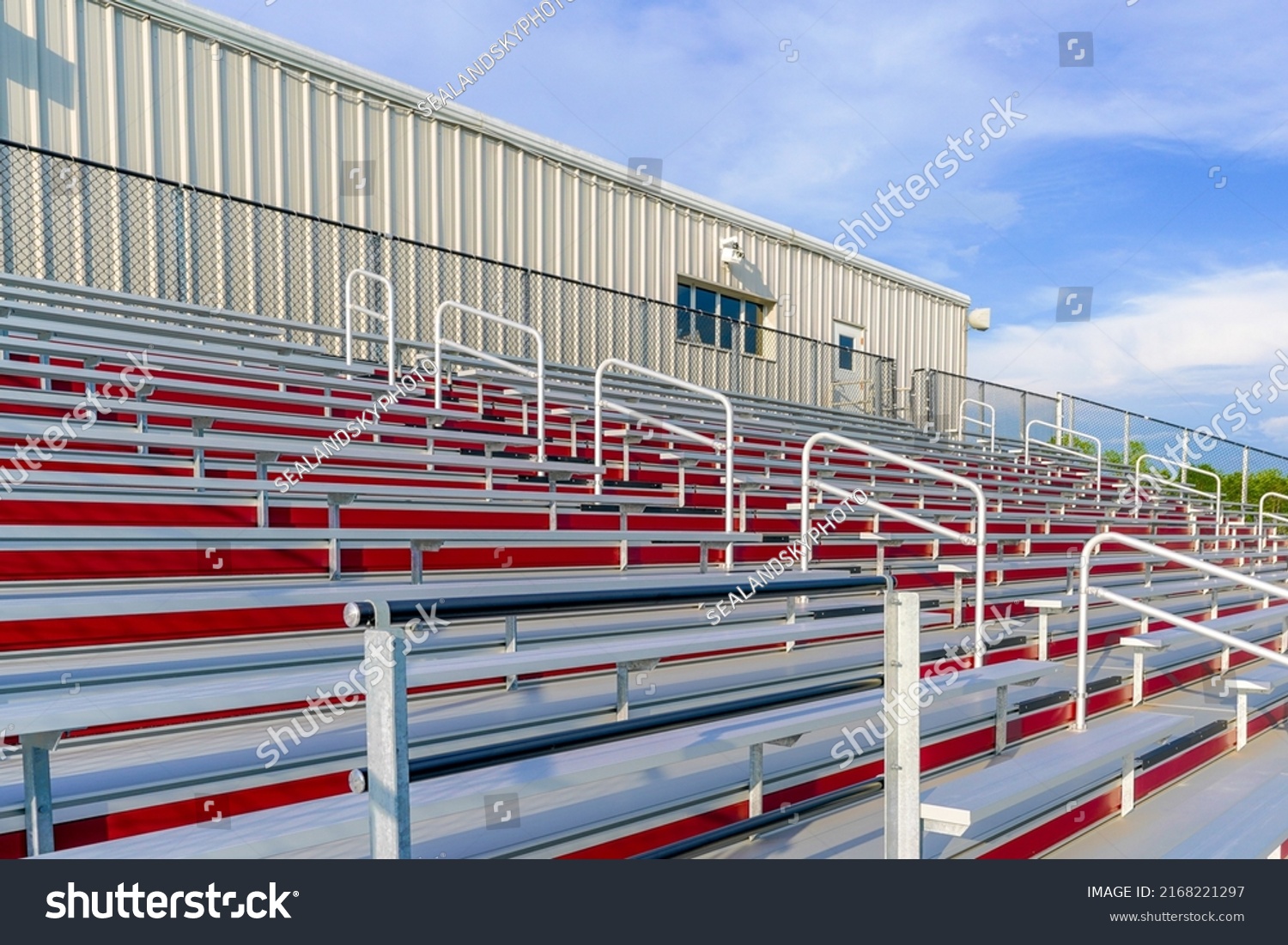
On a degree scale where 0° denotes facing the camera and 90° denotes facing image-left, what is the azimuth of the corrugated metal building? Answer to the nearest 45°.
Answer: approximately 315°

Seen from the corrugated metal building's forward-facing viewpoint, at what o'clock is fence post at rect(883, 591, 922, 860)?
The fence post is roughly at 1 o'clock from the corrugated metal building.

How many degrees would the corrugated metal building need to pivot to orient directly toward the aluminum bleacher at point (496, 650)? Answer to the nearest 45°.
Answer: approximately 45° to its right

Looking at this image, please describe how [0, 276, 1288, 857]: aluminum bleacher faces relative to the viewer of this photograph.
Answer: facing the viewer and to the right of the viewer

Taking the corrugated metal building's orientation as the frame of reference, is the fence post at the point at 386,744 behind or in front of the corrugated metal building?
in front

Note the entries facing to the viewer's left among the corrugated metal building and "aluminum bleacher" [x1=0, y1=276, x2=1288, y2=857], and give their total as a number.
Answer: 0

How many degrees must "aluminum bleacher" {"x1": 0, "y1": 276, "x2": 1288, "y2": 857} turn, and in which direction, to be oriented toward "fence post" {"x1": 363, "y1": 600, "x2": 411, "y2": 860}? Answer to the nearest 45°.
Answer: approximately 45° to its right
